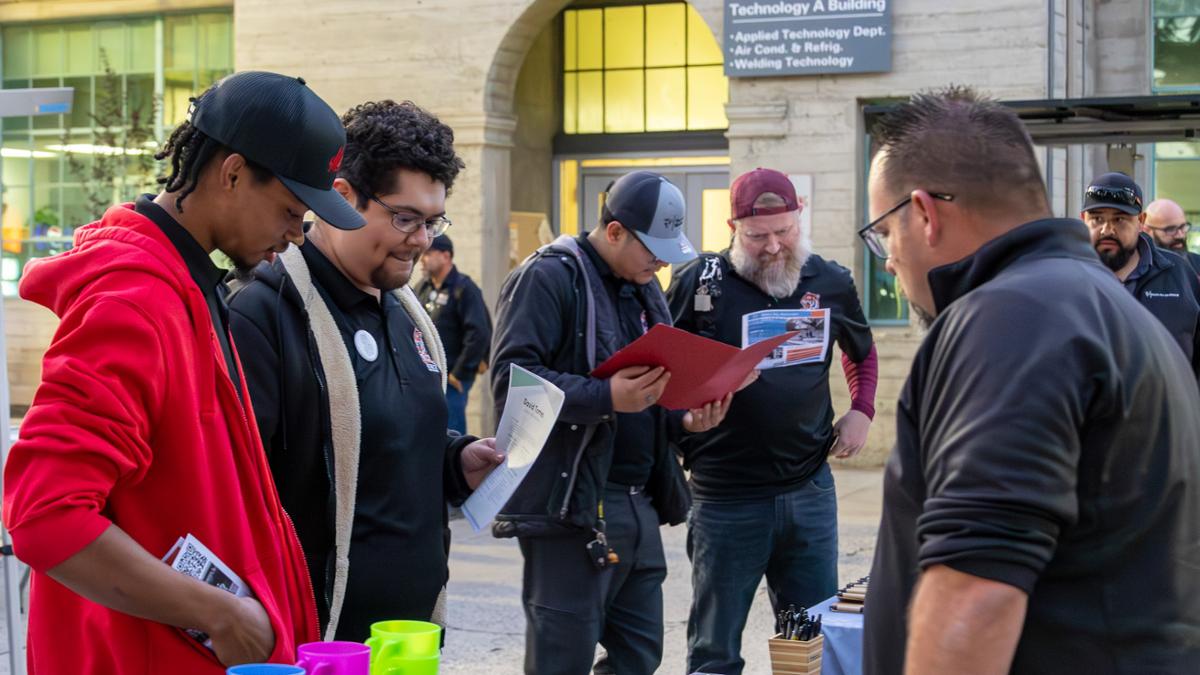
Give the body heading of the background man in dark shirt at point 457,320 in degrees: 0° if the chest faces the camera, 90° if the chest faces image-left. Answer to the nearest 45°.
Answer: approximately 45°

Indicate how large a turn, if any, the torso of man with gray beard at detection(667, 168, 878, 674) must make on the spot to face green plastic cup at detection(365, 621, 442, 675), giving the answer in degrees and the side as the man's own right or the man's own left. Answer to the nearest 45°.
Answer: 0° — they already face it

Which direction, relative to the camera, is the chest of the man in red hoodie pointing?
to the viewer's right

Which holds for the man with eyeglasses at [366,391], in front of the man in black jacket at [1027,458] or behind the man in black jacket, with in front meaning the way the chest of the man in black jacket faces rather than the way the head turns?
in front

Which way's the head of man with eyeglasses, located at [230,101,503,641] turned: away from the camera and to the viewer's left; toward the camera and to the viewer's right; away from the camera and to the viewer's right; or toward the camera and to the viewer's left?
toward the camera and to the viewer's right

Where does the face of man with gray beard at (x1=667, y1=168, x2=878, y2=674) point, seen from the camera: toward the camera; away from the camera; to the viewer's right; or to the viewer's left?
toward the camera

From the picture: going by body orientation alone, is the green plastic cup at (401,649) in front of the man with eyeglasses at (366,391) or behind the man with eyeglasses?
in front

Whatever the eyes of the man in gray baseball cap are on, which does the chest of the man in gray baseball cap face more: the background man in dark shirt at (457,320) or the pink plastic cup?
the pink plastic cup

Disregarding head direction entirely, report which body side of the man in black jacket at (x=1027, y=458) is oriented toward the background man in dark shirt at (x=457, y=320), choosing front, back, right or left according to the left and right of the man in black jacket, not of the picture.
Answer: front

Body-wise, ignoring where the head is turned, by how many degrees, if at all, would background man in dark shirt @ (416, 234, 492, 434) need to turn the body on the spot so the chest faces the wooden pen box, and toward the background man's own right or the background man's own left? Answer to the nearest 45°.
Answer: approximately 45° to the background man's own left

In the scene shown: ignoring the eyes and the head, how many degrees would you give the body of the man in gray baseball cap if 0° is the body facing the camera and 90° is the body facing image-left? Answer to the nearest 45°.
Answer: approximately 315°

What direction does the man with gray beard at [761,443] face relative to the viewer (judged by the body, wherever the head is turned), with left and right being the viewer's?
facing the viewer

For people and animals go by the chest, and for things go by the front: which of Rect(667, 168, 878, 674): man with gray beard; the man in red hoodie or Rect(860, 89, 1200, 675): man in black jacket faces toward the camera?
the man with gray beard

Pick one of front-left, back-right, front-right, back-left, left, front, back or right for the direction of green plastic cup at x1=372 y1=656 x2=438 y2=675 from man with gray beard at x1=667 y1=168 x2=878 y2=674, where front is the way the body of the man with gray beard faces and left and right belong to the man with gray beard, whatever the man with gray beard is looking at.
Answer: front

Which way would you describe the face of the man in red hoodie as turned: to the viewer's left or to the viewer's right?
to the viewer's right

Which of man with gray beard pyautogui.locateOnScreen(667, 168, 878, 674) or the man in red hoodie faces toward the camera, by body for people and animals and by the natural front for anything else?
the man with gray beard
